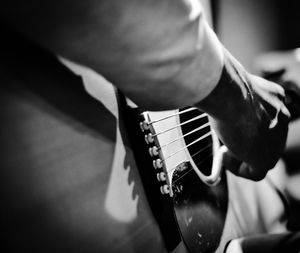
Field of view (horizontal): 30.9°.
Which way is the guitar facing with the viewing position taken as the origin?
facing the viewer and to the right of the viewer
